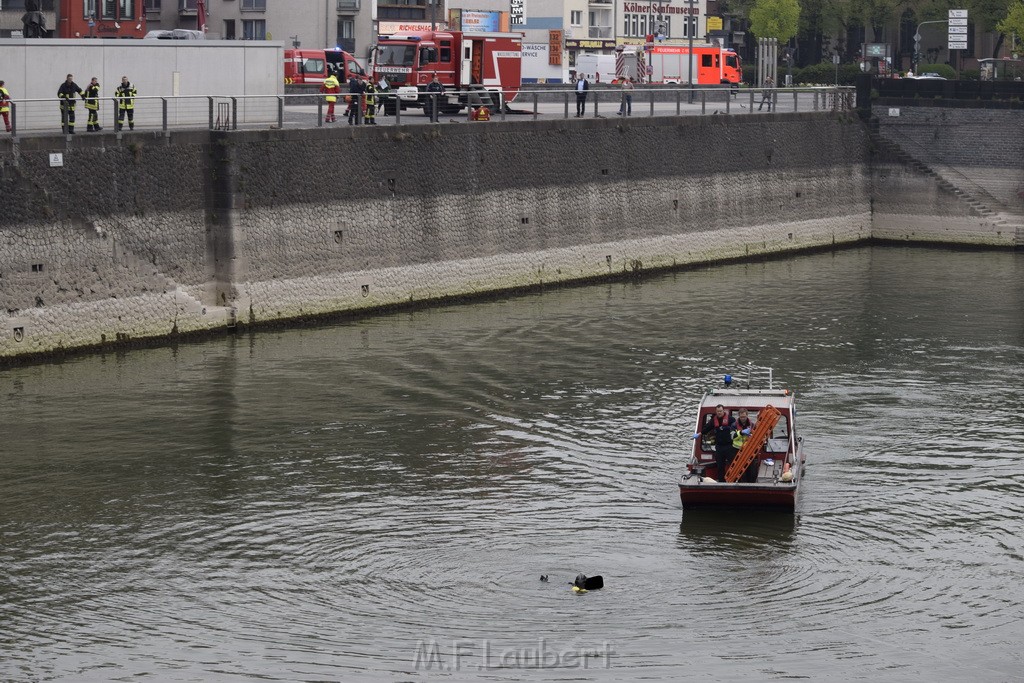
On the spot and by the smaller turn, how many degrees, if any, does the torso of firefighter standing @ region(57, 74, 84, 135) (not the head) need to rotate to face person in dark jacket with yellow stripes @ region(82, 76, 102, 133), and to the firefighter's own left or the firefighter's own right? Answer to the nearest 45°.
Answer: approximately 135° to the firefighter's own left

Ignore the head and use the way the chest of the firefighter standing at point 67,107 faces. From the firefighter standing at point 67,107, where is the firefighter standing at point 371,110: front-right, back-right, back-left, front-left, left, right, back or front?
back-left

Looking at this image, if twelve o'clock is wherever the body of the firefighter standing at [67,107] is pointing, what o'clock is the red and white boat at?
The red and white boat is roughly at 11 o'clock from the firefighter standing.

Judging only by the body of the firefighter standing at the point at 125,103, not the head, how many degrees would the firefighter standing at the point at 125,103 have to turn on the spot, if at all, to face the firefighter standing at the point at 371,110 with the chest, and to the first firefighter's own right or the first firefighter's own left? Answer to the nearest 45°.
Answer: approximately 135° to the first firefighter's own left

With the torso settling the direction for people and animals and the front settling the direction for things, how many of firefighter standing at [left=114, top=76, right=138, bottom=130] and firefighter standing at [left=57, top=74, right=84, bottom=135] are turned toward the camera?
2

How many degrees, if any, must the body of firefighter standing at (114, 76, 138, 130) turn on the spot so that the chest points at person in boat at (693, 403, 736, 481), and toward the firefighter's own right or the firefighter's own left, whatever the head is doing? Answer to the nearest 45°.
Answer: approximately 45° to the firefighter's own left

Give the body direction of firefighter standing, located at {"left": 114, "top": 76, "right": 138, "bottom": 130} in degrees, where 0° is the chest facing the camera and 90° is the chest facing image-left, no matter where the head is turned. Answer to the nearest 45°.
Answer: approximately 0°

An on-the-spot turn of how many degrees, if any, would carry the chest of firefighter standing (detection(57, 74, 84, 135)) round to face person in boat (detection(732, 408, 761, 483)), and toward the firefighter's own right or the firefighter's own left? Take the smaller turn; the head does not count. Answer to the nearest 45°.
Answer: approximately 45° to the firefighter's own left

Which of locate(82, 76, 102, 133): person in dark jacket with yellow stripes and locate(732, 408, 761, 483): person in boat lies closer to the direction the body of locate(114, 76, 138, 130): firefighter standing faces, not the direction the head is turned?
the person in boat
